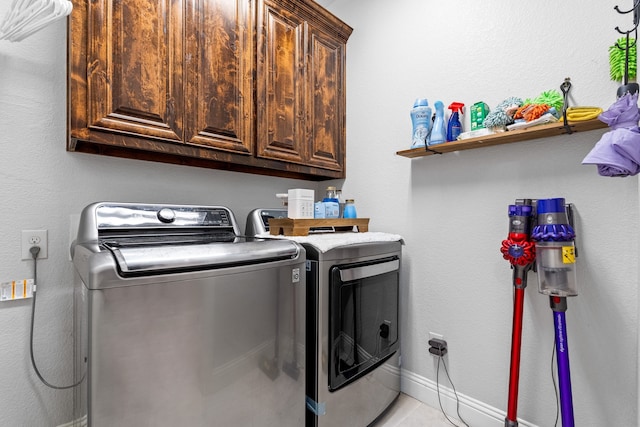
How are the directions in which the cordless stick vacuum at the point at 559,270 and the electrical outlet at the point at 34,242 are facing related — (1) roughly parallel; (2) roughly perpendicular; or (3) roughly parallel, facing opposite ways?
roughly perpendicular

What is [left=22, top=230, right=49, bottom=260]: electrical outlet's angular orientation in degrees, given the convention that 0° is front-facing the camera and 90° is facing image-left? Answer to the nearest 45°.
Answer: approximately 0°
